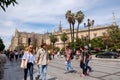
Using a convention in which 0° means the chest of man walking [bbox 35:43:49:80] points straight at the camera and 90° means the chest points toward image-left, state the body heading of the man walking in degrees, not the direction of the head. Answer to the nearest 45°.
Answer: approximately 315°
